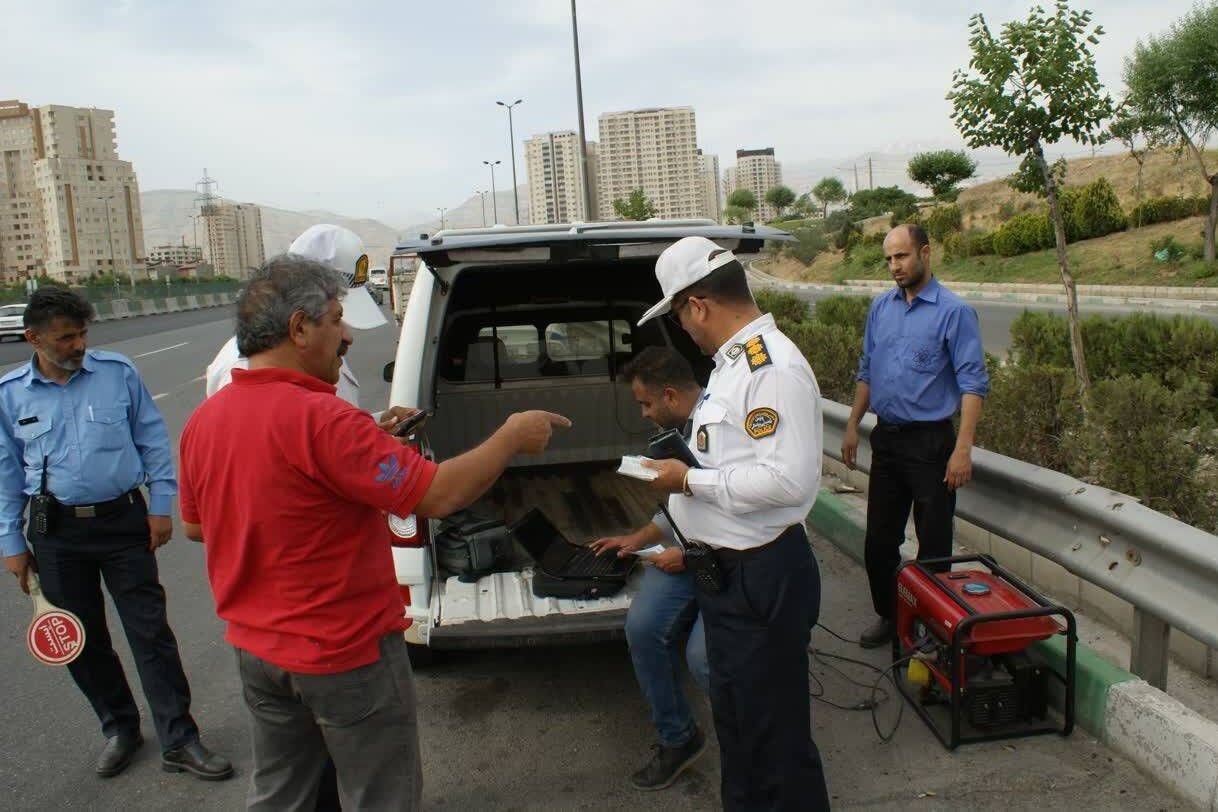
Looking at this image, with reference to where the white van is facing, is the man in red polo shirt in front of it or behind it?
behind

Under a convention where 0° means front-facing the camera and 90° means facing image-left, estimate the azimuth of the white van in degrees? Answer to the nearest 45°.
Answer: approximately 180°

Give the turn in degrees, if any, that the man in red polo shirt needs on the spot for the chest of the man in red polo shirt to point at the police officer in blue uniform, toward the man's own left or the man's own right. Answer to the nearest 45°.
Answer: approximately 90° to the man's own left

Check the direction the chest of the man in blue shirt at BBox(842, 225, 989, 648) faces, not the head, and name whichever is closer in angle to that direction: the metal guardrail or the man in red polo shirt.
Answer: the man in red polo shirt

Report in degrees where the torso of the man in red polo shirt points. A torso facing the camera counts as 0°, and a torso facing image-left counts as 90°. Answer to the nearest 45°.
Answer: approximately 225°

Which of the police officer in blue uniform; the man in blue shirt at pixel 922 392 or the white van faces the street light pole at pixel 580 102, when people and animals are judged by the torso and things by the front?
the white van

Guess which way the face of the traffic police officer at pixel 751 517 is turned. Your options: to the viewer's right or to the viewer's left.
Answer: to the viewer's left

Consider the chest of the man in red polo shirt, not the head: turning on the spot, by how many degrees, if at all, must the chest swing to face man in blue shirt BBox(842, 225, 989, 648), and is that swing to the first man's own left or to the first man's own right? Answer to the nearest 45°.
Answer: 0° — they already face them

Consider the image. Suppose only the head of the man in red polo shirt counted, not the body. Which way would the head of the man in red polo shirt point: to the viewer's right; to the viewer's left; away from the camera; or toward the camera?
to the viewer's right

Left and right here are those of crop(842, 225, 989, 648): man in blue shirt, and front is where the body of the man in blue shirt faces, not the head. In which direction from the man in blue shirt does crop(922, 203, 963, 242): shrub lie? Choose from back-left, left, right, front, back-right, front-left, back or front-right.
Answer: back-right

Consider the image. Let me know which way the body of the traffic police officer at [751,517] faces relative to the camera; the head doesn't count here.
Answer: to the viewer's left

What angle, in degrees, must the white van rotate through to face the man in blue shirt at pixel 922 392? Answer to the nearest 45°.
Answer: approximately 135° to its right
